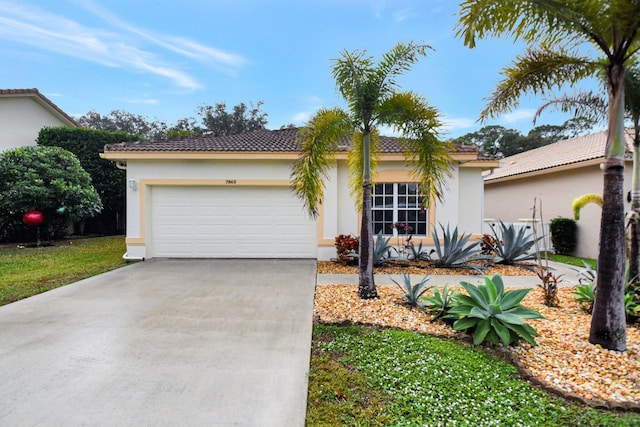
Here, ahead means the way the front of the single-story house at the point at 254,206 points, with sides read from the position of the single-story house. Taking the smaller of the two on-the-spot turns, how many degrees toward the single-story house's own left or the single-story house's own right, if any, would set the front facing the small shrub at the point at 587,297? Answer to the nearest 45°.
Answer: approximately 45° to the single-story house's own left

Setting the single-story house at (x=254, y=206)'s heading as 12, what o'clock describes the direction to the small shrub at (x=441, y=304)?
The small shrub is roughly at 11 o'clock from the single-story house.

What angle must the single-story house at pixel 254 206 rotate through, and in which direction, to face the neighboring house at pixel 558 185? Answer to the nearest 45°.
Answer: approximately 90° to its left

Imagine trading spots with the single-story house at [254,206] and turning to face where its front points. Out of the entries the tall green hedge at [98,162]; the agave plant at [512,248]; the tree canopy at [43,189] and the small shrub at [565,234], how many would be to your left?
2

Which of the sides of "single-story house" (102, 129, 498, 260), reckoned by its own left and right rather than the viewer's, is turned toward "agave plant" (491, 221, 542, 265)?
left

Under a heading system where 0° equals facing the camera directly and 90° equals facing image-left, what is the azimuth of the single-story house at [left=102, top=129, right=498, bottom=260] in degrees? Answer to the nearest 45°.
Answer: approximately 0°

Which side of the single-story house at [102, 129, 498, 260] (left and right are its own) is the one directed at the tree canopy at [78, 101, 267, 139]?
back

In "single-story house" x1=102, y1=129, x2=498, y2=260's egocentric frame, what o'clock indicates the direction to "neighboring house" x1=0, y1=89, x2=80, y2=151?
The neighboring house is roughly at 4 o'clock from the single-story house.

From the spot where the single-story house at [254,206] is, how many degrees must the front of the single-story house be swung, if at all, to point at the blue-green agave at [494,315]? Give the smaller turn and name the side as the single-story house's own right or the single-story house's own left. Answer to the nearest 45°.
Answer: approximately 45° to the single-story house's own left

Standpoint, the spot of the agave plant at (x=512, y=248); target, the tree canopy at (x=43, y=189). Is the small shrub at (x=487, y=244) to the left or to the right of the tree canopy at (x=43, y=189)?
right

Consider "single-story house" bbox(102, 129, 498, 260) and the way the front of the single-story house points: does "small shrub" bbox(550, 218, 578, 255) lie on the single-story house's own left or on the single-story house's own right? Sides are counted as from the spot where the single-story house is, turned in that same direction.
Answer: on the single-story house's own left
